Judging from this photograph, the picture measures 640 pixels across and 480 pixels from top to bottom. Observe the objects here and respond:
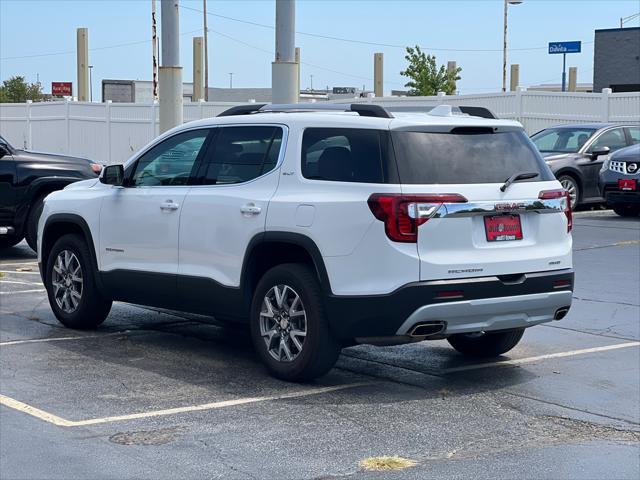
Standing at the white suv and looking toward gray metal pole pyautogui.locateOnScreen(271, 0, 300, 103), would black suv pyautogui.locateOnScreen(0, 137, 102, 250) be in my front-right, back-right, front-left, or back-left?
front-left

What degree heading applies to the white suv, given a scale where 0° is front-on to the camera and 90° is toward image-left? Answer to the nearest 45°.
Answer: approximately 135°

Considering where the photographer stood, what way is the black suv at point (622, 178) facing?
facing the viewer and to the left of the viewer

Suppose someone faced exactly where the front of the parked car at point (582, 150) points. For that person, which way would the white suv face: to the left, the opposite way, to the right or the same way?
to the right

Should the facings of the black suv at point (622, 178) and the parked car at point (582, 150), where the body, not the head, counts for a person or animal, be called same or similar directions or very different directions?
same or similar directions

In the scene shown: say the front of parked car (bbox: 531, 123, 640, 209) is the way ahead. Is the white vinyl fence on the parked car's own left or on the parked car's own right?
on the parked car's own right

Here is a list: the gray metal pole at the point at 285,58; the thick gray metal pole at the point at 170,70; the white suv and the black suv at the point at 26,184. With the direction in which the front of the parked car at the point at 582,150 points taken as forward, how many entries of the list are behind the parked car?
0

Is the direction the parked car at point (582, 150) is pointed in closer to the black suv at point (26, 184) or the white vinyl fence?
the black suv

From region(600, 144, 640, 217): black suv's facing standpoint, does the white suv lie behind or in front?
in front

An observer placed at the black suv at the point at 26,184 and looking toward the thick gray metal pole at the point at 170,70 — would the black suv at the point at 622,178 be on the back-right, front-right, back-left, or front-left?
front-right

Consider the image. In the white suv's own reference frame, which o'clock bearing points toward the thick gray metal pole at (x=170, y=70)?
The thick gray metal pole is roughly at 1 o'clock from the white suv.
